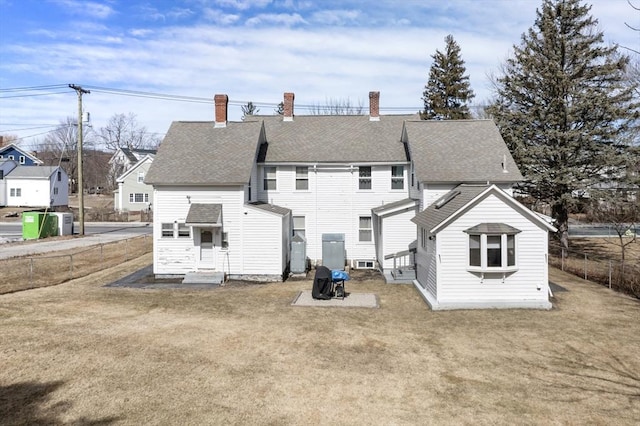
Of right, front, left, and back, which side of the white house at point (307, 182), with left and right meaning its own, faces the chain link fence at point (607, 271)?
right

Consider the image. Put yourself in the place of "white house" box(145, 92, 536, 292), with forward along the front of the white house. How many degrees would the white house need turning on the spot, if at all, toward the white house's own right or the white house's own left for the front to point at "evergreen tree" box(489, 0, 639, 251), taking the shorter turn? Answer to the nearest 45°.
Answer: approximately 90° to the white house's own right

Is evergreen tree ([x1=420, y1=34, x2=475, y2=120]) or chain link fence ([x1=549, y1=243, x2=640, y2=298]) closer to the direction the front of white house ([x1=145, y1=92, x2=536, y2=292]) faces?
the evergreen tree

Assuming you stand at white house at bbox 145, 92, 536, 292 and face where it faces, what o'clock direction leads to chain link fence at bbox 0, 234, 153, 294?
The chain link fence is roughly at 9 o'clock from the white house.

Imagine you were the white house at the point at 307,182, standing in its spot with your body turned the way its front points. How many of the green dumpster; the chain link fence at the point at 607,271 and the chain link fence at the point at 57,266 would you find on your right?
1

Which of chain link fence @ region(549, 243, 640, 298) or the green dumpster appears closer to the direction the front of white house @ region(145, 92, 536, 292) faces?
the green dumpster

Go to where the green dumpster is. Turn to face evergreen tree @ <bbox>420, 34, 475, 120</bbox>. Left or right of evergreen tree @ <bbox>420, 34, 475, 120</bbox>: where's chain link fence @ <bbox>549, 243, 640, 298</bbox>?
right

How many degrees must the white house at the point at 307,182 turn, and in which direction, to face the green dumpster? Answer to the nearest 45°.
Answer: approximately 45° to its left

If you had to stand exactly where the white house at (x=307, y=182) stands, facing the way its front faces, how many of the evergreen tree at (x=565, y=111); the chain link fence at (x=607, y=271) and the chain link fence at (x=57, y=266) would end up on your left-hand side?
1

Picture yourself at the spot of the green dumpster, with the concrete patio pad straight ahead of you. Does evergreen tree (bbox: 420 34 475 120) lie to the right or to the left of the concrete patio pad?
left

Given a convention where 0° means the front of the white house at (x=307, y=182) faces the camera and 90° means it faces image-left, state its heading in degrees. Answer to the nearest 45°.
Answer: approximately 180°

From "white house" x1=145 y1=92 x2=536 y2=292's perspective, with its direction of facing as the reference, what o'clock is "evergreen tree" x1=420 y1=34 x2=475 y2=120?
The evergreen tree is roughly at 1 o'clock from the white house.

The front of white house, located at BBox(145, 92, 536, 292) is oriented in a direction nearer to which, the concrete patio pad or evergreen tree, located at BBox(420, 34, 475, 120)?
the evergreen tree

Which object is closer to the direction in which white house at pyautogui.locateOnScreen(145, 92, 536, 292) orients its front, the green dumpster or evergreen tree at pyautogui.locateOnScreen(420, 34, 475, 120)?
the evergreen tree
